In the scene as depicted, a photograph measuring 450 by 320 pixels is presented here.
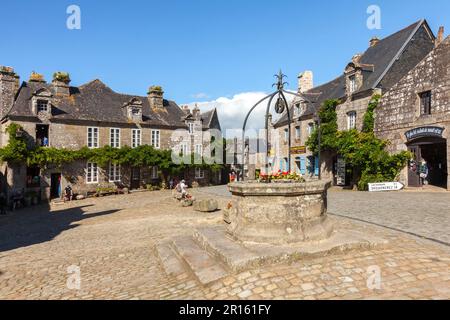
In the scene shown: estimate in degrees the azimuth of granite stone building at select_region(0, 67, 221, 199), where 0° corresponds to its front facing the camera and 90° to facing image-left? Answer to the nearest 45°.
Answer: approximately 315°

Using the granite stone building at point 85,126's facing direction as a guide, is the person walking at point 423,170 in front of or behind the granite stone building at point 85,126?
in front

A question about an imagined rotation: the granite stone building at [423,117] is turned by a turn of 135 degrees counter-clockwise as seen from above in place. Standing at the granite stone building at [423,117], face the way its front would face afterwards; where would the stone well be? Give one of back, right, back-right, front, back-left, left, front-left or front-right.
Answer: right

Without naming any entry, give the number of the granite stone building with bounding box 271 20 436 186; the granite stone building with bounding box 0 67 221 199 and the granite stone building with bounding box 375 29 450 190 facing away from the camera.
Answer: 0

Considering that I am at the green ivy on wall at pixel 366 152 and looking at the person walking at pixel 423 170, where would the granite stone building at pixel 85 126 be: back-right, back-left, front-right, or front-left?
back-right

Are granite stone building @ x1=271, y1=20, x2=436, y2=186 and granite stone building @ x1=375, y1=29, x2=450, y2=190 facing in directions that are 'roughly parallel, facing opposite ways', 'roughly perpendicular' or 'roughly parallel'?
roughly parallel

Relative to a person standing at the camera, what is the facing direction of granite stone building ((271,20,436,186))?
facing the viewer and to the left of the viewer

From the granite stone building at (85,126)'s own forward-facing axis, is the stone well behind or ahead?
ahead

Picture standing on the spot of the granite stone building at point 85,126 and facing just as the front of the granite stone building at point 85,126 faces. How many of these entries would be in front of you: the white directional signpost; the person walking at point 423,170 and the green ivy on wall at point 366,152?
3
